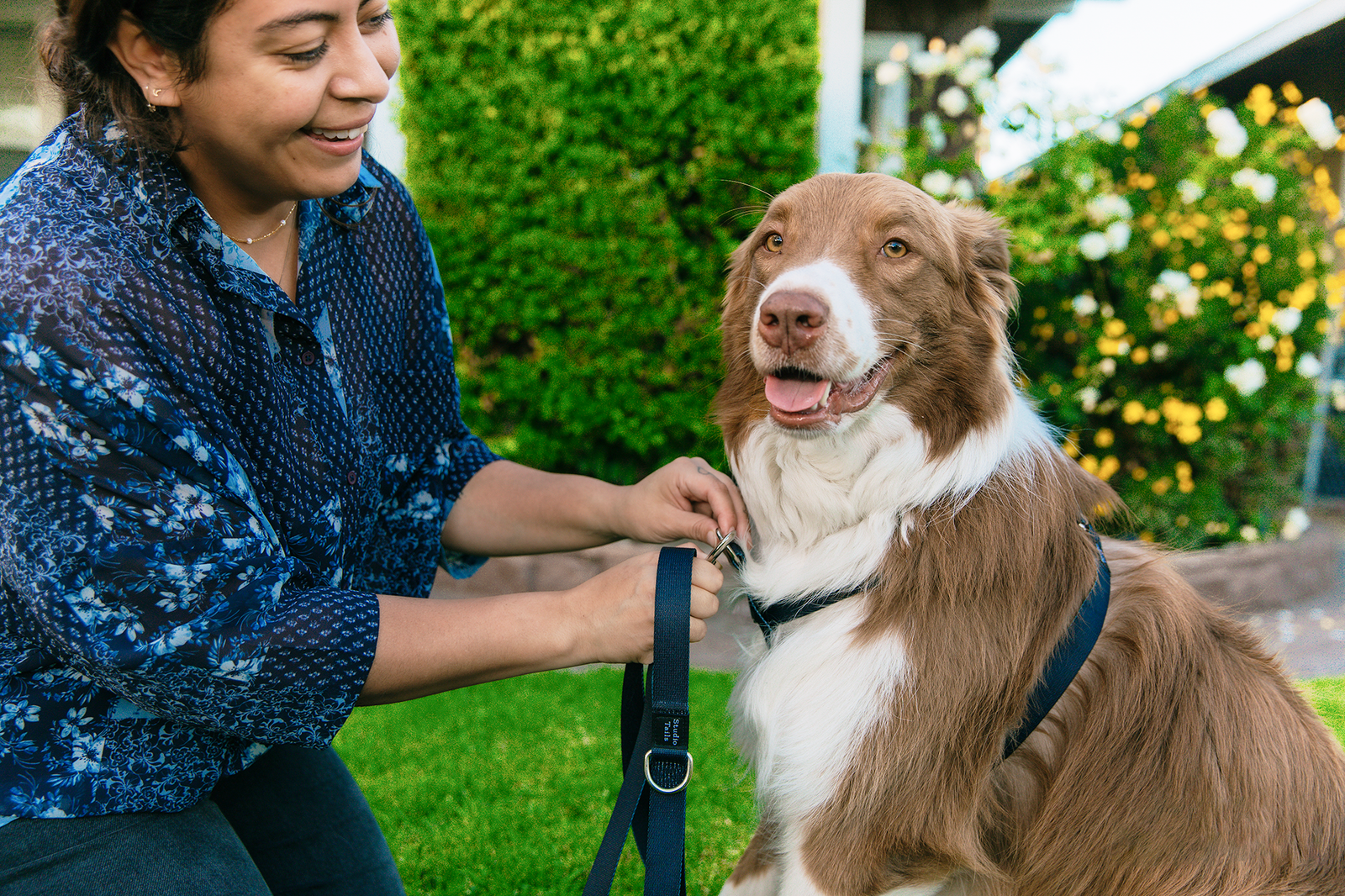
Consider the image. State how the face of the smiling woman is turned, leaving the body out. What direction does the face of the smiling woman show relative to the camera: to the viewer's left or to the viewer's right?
to the viewer's right

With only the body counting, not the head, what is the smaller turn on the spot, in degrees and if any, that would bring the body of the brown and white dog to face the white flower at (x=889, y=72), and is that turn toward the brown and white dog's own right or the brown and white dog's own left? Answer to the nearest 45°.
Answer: approximately 135° to the brown and white dog's own right

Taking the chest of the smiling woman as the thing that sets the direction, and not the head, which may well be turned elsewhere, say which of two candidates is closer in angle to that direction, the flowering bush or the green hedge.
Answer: the flowering bush

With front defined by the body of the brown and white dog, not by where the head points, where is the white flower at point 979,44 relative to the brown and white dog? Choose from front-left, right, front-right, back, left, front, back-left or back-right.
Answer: back-right

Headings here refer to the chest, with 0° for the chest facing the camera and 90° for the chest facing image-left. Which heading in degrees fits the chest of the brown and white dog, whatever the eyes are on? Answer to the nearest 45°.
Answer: approximately 45°

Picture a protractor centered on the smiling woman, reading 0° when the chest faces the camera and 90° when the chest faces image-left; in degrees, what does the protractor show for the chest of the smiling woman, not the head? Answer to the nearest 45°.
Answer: approximately 315°

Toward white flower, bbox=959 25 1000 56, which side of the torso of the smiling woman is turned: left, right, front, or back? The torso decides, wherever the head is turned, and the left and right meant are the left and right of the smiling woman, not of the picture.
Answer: left

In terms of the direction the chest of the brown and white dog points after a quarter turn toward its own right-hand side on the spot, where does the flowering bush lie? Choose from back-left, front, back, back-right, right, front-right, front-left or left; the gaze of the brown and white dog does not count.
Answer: front-right
